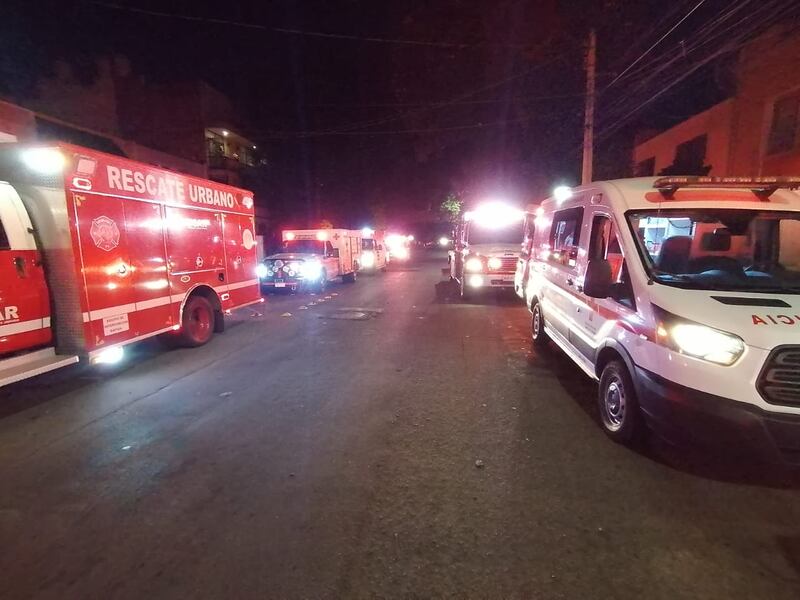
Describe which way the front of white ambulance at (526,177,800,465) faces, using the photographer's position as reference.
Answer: facing the viewer and to the right of the viewer

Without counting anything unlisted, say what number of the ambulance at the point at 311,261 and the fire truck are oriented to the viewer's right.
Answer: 0

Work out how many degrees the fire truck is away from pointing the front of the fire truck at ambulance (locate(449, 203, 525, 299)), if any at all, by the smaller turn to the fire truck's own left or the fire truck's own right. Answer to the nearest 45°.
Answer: approximately 135° to the fire truck's own left

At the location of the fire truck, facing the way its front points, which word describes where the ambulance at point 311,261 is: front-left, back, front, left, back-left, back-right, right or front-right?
back

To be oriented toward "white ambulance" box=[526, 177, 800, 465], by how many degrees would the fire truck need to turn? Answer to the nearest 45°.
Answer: approximately 90° to its left

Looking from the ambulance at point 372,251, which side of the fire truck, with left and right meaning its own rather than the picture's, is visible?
back

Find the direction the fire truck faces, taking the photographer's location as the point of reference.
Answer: facing the viewer and to the left of the viewer

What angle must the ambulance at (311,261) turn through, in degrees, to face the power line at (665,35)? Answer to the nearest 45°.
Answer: approximately 90° to its left

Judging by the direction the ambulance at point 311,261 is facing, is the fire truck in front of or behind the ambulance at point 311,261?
in front

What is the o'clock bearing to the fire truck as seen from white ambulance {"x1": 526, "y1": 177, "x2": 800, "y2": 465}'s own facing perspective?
The fire truck is roughly at 4 o'clock from the white ambulance.

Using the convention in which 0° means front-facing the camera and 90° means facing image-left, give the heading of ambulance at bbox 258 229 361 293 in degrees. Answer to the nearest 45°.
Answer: approximately 45°
